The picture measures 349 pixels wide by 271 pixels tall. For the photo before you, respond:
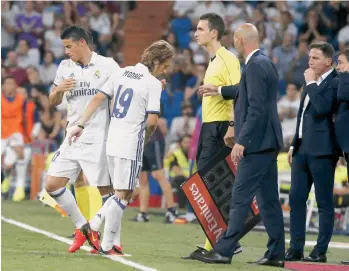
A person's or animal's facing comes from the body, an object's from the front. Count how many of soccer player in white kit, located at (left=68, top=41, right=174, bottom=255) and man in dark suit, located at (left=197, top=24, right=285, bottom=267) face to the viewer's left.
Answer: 1

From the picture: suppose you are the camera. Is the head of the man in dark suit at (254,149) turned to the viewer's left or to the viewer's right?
to the viewer's left

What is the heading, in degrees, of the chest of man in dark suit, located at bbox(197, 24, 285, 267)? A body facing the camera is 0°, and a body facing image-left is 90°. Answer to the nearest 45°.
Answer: approximately 90°

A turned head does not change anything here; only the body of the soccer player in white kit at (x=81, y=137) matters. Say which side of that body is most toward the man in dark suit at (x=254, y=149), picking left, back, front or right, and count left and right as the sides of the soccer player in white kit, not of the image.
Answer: left

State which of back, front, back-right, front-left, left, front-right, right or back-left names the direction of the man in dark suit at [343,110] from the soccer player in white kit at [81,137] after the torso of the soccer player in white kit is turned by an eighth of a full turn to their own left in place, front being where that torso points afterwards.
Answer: left
